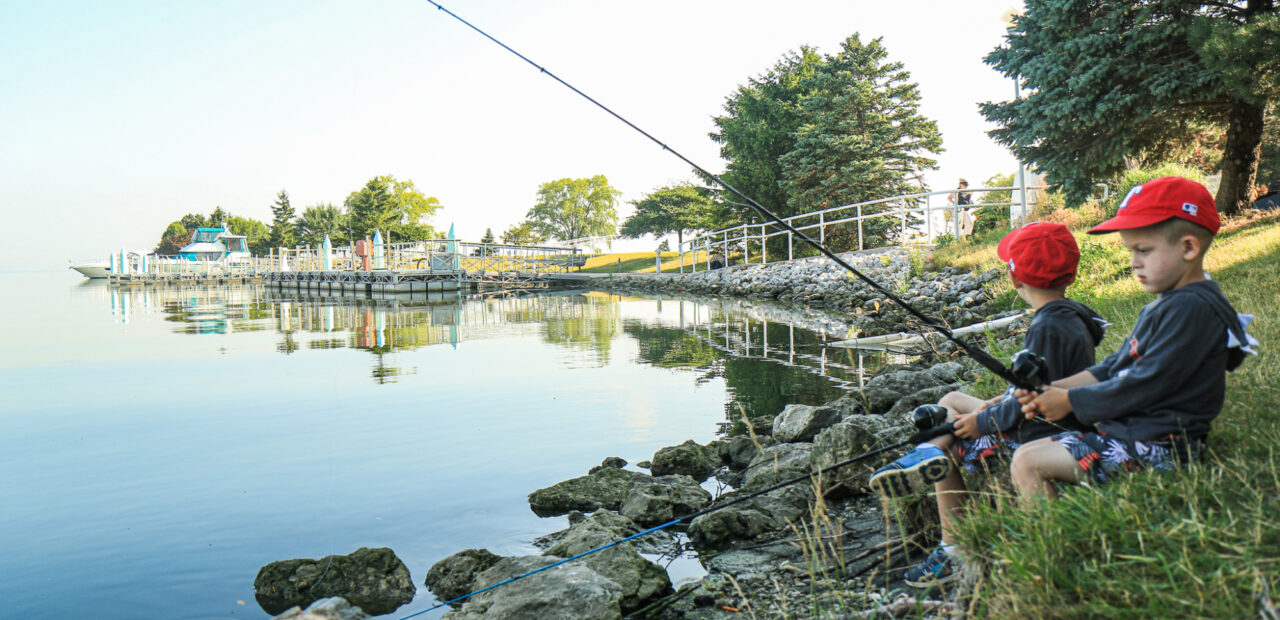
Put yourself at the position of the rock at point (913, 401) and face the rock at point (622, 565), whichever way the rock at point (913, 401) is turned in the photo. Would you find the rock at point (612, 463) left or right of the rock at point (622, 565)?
right

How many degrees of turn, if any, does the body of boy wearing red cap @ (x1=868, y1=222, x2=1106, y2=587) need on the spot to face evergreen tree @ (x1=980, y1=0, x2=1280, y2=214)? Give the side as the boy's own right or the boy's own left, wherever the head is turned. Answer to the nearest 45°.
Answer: approximately 90° to the boy's own right

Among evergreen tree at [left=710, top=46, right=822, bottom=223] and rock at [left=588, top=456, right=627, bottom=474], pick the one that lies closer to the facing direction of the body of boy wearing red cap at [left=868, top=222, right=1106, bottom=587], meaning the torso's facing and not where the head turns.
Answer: the rock

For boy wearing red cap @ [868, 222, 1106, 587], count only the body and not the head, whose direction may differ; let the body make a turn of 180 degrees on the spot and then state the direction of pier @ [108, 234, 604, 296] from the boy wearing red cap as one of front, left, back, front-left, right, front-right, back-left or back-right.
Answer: back-left

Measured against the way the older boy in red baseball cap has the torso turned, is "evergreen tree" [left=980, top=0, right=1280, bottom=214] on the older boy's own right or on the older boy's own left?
on the older boy's own right

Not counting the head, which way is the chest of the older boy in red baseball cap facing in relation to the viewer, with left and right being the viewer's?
facing to the left of the viewer

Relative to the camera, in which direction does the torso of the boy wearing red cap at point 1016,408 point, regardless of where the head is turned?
to the viewer's left

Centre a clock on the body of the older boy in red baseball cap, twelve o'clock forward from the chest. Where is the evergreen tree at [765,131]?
The evergreen tree is roughly at 2 o'clock from the older boy in red baseball cap.

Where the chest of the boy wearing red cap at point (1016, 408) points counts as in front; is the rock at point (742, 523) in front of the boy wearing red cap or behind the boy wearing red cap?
in front

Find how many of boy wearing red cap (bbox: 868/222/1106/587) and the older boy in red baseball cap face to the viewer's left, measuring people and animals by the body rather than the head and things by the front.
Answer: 2
